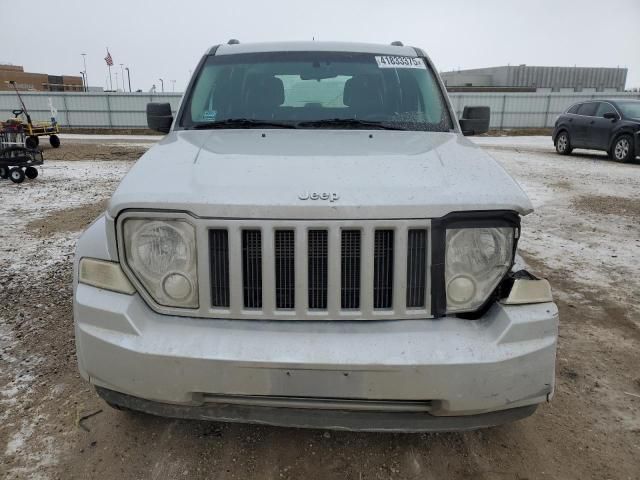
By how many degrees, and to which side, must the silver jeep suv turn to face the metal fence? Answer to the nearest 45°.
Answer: approximately 180°

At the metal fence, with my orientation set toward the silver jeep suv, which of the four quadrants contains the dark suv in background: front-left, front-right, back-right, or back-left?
front-left

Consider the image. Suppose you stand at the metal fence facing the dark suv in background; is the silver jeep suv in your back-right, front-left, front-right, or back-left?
front-right

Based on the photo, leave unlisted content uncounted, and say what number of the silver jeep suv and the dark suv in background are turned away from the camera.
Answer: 0

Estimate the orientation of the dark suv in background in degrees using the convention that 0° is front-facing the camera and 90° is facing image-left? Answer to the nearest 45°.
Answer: approximately 315°

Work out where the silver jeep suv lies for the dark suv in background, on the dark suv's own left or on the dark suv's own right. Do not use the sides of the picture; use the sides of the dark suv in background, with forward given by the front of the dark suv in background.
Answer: on the dark suv's own right

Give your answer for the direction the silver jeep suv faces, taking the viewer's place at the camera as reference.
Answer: facing the viewer

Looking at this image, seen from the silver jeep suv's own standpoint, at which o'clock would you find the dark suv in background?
The dark suv in background is roughly at 7 o'clock from the silver jeep suv.

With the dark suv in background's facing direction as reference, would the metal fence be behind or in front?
behind
